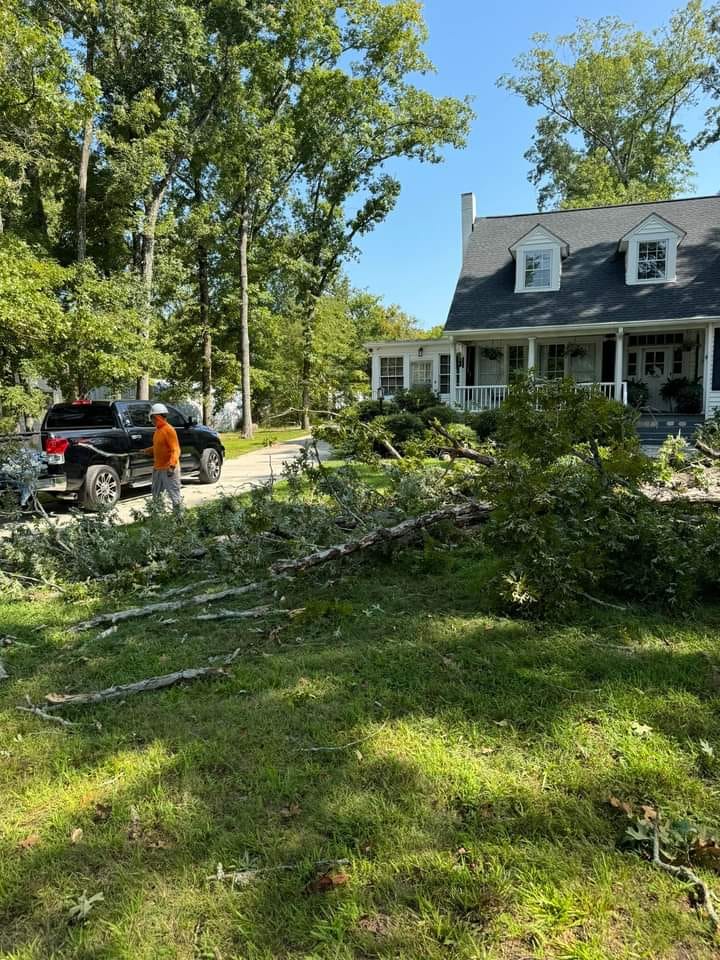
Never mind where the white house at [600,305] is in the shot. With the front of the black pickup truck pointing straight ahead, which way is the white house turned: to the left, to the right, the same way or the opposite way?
the opposite way

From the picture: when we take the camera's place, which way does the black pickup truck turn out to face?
facing away from the viewer and to the right of the viewer

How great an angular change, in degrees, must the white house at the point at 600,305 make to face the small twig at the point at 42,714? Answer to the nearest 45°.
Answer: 0° — it already faces it

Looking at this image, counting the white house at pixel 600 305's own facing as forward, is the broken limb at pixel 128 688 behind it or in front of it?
in front

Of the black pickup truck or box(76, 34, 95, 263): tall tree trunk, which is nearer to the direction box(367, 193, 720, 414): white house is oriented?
the black pickup truck

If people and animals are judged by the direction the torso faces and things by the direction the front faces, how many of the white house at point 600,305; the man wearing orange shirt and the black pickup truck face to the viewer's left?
1

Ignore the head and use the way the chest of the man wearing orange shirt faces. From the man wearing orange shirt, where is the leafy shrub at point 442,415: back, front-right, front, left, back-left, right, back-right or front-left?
back-right

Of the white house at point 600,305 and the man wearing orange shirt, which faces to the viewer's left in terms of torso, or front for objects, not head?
the man wearing orange shirt

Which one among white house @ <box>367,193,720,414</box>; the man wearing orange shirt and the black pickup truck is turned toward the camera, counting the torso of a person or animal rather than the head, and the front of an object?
the white house

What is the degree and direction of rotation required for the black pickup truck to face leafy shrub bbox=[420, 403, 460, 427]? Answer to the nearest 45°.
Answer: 0° — it already faces it

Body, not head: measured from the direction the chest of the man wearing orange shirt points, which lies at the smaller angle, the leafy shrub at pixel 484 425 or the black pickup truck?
the black pickup truck

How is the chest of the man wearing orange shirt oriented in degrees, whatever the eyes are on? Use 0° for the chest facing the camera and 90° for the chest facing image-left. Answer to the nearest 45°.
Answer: approximately 90°

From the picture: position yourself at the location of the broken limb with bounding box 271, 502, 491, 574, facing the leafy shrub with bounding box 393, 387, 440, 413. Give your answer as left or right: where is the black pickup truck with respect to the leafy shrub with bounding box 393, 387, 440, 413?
left

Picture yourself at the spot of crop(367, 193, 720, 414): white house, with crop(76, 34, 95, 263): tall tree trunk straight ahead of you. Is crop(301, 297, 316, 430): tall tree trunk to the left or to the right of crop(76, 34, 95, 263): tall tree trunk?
right

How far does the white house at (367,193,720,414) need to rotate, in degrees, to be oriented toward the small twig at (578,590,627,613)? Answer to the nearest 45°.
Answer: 0° — it already faces it

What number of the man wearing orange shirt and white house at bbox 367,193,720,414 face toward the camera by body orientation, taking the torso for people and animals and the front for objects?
1
